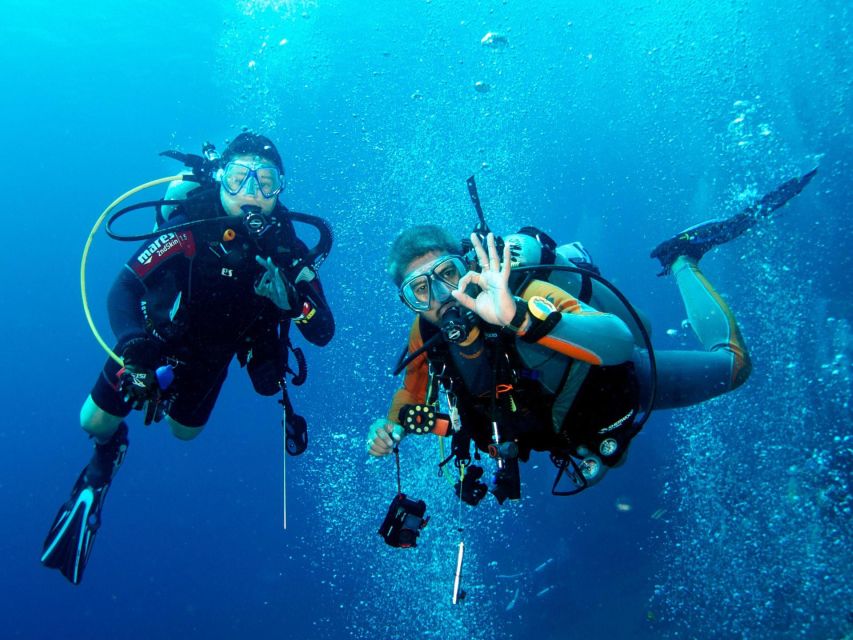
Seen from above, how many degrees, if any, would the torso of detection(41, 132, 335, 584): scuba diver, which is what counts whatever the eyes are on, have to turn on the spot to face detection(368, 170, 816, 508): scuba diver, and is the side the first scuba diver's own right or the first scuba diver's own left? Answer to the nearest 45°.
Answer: approximately 45° to the first scuba diver's own left

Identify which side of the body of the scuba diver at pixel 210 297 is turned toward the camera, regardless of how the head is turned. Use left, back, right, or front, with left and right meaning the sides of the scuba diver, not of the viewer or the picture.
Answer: front
